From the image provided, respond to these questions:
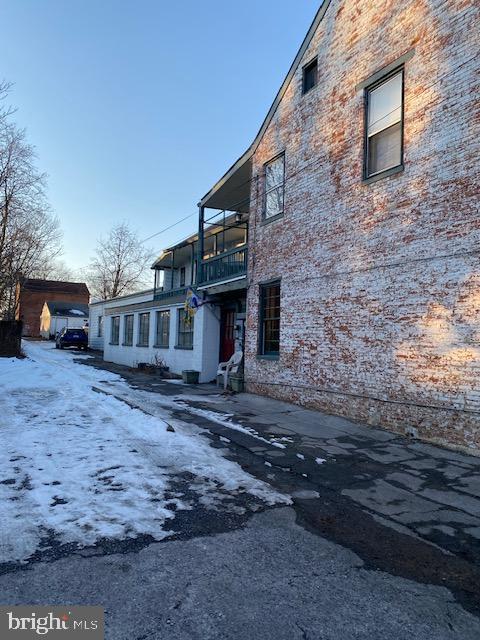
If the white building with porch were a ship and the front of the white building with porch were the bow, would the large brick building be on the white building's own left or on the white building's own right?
on the white building's own left

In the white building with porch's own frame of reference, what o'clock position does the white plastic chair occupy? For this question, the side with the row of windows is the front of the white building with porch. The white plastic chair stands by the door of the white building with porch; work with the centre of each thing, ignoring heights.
The white plastic chair is roughly at 10 o'clock from the white building with porch.

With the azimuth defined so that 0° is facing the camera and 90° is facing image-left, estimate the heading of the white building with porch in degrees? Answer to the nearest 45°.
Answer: approximately 45°

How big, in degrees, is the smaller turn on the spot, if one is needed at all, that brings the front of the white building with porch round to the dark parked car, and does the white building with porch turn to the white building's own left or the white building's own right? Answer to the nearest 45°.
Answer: approximately 90° to the white building's own right
